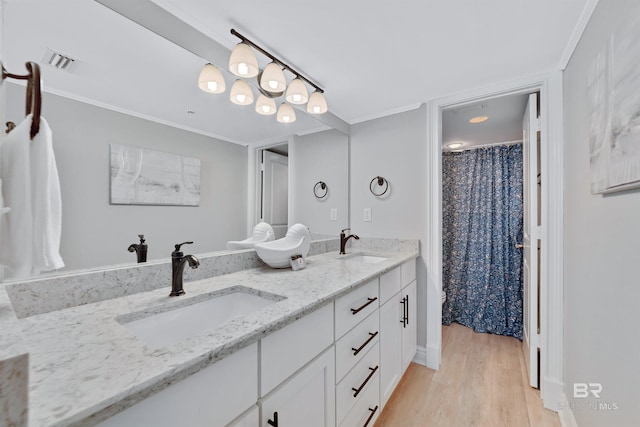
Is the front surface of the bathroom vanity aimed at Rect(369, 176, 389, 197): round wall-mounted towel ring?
no

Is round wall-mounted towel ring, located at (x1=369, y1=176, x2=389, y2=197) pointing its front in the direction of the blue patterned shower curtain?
no

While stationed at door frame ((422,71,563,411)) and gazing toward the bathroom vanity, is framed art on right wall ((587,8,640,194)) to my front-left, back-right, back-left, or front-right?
front-left

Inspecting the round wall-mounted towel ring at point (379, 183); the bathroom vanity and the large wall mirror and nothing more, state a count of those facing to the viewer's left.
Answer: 0

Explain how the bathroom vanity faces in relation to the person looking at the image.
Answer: facing the viewer and to the right of the viewer

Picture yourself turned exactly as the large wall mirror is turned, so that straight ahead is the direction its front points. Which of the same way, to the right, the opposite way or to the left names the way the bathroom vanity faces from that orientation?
the same way

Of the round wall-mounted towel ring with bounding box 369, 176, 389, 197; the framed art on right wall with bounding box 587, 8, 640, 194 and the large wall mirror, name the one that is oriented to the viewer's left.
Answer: the framed art on right wall

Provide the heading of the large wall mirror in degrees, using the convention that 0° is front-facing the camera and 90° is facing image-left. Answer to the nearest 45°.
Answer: approximately 315°

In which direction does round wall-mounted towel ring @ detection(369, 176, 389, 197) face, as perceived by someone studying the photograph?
facing the viewer

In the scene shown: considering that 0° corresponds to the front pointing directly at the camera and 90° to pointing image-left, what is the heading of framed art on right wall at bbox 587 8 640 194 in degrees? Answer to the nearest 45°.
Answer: approximately 90°

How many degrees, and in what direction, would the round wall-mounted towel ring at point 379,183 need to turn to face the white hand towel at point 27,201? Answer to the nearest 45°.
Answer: approximately 45° to its right

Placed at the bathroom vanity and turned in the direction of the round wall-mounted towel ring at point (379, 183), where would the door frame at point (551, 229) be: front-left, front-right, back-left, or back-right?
front-right
